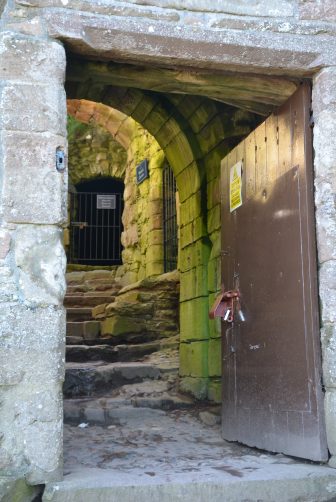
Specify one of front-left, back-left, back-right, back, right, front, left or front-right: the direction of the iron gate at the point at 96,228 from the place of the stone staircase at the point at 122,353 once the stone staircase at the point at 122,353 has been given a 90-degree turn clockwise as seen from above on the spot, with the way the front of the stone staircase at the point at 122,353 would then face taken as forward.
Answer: right

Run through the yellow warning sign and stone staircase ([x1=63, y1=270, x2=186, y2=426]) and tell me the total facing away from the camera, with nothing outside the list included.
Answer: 0

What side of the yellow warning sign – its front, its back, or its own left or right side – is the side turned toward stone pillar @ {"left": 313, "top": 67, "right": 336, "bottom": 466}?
left

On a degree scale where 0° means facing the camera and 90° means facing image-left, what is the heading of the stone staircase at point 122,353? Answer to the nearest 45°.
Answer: approximately 0°

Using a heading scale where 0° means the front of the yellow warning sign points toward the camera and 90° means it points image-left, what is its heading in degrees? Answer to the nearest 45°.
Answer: approximately 45°

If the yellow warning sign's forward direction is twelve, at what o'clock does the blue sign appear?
The blue sign is roughly at 4 o'clock from the yellow warning sign.
